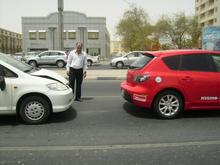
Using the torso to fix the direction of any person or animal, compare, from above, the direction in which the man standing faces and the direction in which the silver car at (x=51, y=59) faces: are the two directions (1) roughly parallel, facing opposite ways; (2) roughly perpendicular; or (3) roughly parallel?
roughly perpendicular

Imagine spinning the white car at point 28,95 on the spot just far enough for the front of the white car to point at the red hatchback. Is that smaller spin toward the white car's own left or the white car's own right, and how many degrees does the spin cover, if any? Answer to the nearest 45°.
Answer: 0° — it already faces it

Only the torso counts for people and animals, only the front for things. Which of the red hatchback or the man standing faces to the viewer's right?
the red hatchback

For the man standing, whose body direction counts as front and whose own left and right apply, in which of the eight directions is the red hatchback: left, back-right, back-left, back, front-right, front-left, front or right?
front-left

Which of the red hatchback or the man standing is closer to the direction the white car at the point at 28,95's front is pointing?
the red hatchback

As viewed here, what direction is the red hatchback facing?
to the viewer's right

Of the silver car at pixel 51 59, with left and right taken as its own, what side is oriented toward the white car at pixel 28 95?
left

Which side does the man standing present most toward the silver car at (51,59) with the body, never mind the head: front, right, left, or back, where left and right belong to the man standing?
back

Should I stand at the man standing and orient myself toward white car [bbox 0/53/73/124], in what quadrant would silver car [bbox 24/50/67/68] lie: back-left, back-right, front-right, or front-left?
back-right

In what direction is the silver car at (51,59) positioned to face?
to the viewer's left

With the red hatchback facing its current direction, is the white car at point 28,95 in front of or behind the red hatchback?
behind

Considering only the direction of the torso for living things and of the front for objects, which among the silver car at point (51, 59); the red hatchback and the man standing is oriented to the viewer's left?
the silver car

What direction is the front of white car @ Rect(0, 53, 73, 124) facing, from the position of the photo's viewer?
facing to the right of the viewer
